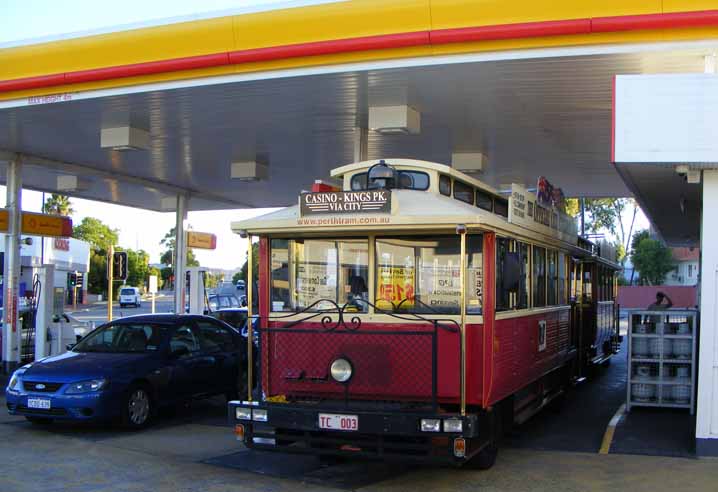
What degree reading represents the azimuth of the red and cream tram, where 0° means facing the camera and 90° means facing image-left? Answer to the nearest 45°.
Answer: approximately 45°

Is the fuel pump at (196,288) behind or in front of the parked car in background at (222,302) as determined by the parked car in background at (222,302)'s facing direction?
in front

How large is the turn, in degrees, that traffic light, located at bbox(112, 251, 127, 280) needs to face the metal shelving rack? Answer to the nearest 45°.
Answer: approximately 45° to its left

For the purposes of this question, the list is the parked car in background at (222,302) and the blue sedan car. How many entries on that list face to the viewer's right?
0

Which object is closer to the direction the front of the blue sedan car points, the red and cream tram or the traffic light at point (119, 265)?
the red and cream tram

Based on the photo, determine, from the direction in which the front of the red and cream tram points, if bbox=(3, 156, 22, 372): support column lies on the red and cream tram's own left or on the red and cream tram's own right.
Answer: on the red and cream tram's own right

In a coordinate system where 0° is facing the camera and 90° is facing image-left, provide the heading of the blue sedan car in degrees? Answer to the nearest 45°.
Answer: approximately 45°

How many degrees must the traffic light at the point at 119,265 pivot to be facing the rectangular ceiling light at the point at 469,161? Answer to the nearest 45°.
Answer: approximately 45° to its left

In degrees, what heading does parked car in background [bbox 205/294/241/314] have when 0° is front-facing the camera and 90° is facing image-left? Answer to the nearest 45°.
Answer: approximately 45°

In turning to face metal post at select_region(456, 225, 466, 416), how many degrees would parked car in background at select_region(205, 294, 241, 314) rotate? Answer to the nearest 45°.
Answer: approximately 45° to its left
